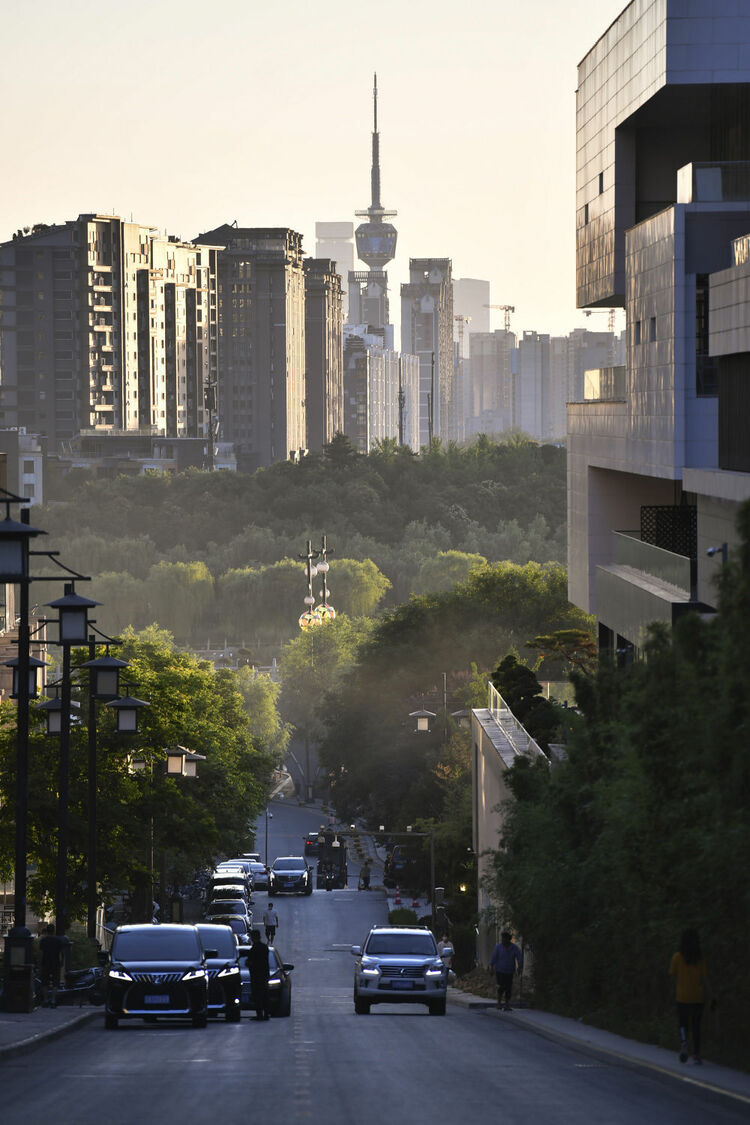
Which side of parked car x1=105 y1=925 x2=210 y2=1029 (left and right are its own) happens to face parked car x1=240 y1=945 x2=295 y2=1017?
back

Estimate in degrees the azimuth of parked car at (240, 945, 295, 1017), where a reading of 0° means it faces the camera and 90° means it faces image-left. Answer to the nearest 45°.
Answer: approximately 0°

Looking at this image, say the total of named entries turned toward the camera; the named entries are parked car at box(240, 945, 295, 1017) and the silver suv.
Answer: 2

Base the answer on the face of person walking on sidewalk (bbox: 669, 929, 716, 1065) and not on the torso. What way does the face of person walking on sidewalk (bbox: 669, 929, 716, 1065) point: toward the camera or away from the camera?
away from the camera

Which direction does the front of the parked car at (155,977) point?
toward the camera

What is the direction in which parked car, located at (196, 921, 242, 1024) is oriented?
toward the camera

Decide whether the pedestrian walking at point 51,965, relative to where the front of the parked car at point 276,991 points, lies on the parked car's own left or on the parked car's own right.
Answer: on the parked car's own right
